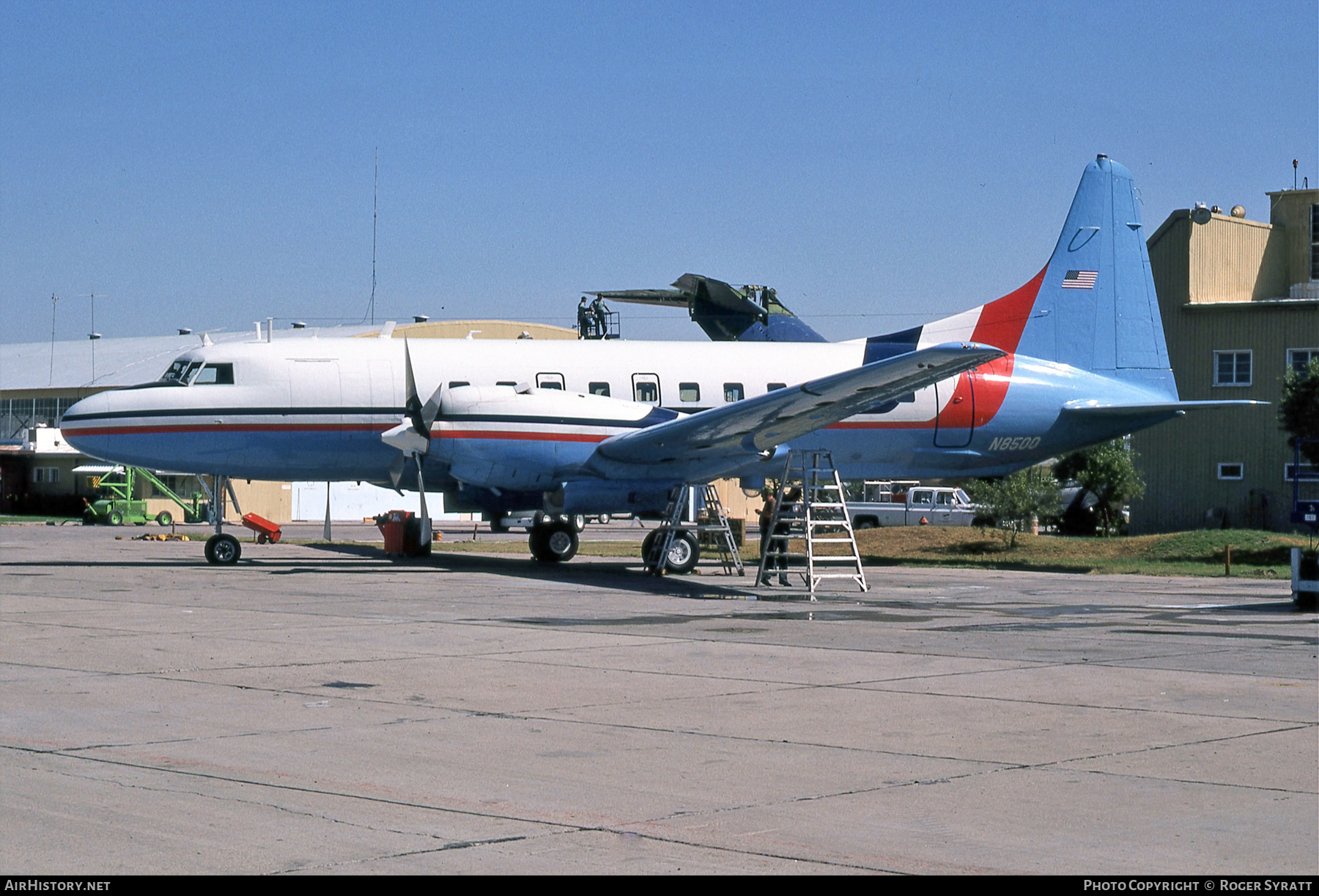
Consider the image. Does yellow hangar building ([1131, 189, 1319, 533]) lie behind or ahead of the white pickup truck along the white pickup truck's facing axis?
ahead

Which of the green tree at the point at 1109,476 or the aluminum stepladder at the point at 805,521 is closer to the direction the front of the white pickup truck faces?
the green tree

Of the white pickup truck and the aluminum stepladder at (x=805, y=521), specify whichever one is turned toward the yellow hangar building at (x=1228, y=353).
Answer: the white pickup truck

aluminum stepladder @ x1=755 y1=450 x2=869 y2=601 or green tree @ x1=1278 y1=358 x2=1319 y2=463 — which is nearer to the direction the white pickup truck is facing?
the green tree

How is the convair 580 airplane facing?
to the viewer's left

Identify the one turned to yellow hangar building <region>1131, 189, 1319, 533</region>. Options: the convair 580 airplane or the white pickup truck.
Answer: the white pickup truck

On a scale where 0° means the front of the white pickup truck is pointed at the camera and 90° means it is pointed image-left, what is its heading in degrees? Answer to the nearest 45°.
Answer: approximately 270°

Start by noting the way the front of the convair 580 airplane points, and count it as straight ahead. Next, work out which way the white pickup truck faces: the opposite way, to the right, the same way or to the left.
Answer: the opposite way

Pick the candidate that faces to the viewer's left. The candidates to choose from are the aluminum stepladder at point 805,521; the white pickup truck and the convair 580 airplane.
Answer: the convair 580 airplane

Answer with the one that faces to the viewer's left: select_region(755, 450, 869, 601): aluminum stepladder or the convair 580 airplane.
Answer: the convair 580 airplane

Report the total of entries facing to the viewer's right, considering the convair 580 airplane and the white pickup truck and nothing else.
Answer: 1

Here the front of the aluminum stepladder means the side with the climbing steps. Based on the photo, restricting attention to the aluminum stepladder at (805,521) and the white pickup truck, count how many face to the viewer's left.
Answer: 0
